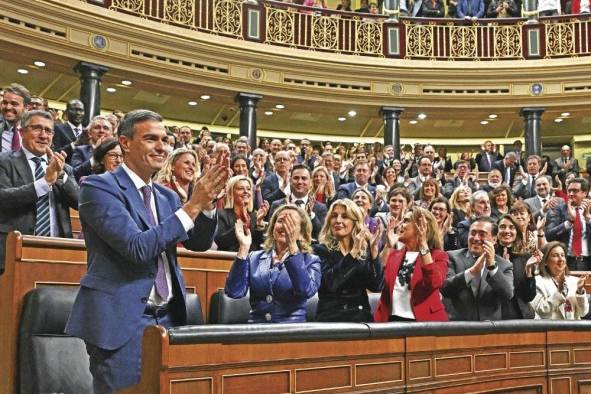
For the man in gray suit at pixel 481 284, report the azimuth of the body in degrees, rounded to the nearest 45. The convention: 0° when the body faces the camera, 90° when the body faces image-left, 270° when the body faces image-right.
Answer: approximately 0°

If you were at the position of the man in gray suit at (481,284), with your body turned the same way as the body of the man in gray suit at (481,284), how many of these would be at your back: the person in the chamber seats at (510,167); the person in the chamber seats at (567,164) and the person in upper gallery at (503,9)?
3

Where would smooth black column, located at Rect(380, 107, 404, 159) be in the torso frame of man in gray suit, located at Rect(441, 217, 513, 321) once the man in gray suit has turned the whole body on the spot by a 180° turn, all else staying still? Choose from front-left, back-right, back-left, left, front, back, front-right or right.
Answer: front

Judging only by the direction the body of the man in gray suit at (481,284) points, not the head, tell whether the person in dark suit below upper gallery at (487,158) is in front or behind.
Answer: behind

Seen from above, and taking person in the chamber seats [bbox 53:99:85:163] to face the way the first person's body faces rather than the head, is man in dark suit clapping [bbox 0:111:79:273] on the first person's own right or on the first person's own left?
on the first person's own right

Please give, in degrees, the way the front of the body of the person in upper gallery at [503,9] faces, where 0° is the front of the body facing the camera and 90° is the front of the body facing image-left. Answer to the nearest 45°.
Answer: approximately 0°

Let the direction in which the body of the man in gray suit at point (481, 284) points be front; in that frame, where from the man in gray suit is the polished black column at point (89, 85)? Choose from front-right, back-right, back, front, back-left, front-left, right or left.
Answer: back-right

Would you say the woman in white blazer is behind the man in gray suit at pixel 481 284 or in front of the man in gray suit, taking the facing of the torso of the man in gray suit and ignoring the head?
behind

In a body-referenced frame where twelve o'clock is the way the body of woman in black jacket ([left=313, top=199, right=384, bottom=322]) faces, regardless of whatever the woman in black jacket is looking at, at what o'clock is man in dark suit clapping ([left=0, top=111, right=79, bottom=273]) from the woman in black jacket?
The man in dark suit clapping is roughly at 3 o'clock from the woman in black jacket.

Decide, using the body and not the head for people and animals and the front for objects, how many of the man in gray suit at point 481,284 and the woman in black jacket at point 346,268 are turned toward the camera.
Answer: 2

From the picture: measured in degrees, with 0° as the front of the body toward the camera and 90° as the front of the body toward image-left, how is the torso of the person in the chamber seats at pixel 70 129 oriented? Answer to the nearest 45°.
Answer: approximately 315°

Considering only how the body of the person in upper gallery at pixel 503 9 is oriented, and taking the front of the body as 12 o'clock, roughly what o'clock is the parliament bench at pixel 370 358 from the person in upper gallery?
The parliament bench is roughly at 12 o'clock from the person in upper gallery.
